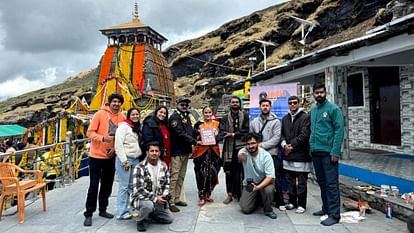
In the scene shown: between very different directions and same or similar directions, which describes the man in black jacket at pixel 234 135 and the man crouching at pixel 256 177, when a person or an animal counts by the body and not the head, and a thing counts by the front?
same or similar directions

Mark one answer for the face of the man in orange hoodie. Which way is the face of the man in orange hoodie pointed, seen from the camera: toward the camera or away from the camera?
toward the camera

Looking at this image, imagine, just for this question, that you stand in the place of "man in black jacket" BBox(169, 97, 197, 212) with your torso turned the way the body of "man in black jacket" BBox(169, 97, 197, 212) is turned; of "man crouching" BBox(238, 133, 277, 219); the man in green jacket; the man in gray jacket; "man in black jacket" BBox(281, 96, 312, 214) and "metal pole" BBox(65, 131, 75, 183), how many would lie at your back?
1

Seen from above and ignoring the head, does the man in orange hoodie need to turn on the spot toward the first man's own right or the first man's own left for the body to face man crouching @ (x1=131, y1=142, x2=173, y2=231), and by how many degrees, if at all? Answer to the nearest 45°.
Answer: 0° — they already face them

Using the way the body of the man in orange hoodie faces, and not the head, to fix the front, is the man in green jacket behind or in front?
in front

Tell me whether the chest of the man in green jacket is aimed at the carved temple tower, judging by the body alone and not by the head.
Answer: no

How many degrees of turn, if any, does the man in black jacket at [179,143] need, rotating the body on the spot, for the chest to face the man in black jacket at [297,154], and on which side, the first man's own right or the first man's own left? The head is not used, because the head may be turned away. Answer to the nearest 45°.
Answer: approximately 45° to the first man's own left

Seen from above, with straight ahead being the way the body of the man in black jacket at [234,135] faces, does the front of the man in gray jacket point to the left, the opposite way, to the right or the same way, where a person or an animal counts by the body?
the same way

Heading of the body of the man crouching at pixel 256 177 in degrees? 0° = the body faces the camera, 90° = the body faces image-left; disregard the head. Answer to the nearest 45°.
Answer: approximately 0°

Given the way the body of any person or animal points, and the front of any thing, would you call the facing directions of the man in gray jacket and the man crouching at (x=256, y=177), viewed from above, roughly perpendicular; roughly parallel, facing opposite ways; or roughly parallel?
roughly parallel

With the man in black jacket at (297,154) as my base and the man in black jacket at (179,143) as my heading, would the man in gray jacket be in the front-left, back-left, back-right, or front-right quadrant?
front-right

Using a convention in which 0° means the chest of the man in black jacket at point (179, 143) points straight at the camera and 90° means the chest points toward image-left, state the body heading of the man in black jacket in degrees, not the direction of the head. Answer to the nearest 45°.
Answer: approximately 315°

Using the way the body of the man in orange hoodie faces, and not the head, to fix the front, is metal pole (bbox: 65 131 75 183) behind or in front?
behind
